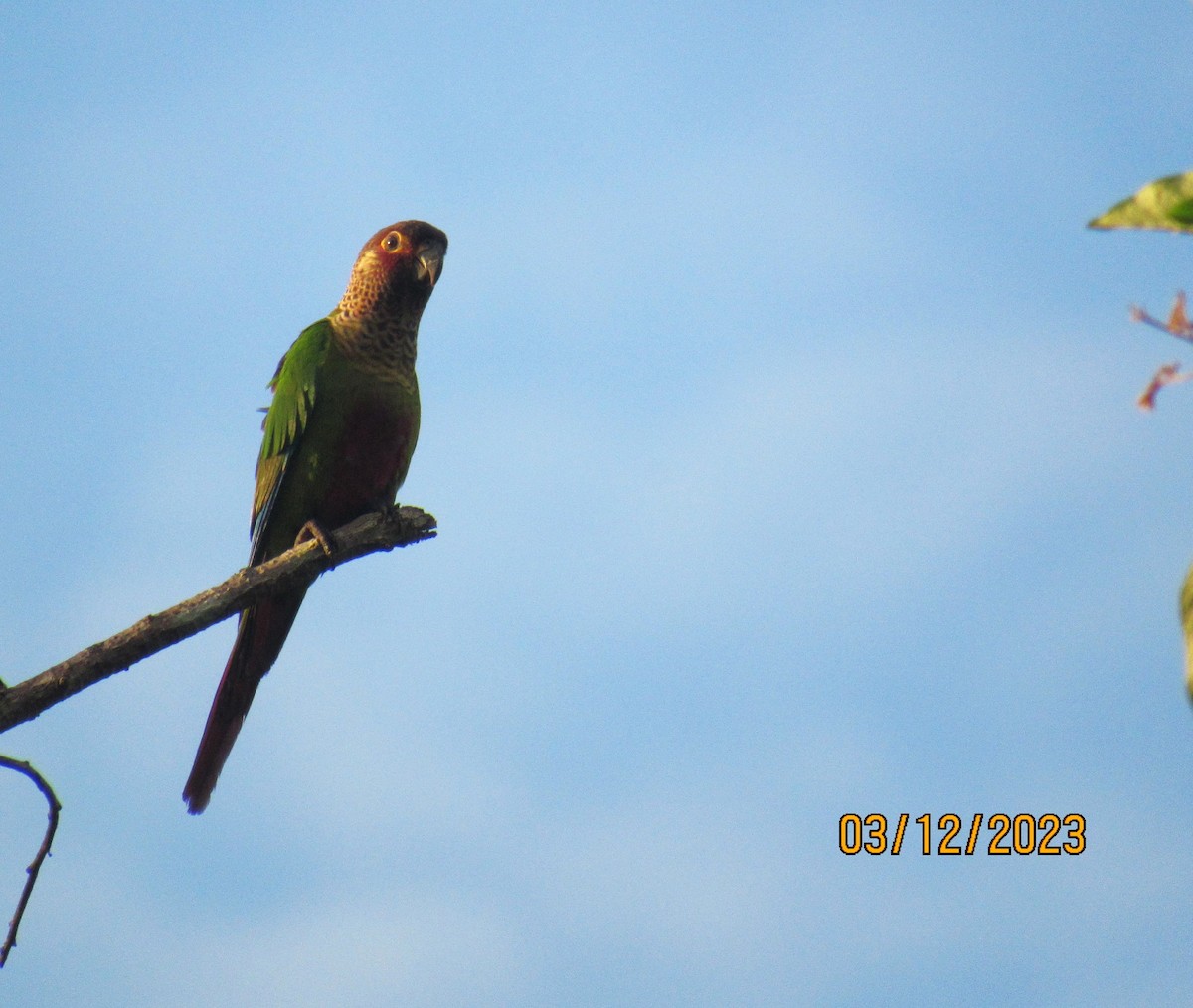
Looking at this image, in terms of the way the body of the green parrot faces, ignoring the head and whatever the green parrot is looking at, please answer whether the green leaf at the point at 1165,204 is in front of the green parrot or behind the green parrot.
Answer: in front

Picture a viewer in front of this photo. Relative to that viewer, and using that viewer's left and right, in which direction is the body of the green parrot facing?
facing the viewer and to the right of the viewer
